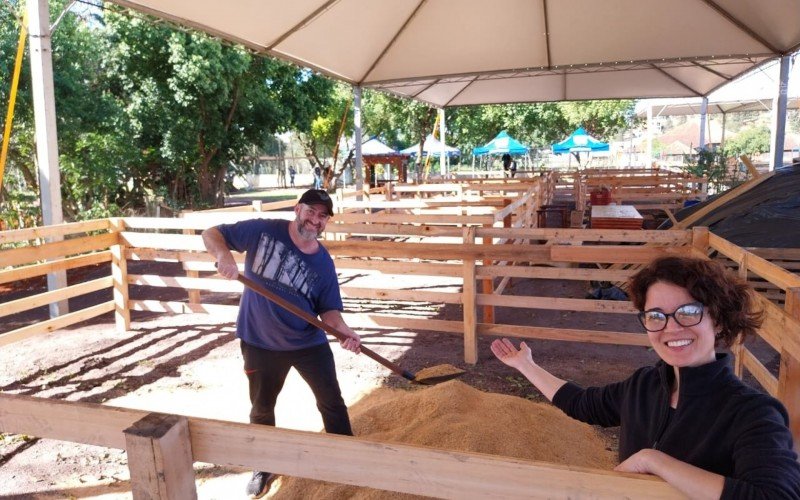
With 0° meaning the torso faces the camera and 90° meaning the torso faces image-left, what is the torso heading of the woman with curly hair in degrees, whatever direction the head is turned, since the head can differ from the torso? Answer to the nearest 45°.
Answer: approximately 45°

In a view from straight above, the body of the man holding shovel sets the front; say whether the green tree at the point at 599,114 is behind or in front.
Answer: behind

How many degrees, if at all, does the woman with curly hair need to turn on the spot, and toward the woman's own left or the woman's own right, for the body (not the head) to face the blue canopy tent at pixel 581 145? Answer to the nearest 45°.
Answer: approximately 135° to the woman's own right

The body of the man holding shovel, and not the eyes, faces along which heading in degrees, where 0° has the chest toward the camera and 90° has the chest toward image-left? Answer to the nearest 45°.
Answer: approximately 0°

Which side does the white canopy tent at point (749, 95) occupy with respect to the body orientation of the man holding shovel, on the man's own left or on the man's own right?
on the man's own left

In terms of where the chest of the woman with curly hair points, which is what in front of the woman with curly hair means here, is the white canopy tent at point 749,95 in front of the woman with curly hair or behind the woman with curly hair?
behind

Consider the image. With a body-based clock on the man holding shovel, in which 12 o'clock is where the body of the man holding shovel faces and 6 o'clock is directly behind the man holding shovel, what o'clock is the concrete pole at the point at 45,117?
The concrete pole is roughly at 5 o'clock from the man holding shovel.
